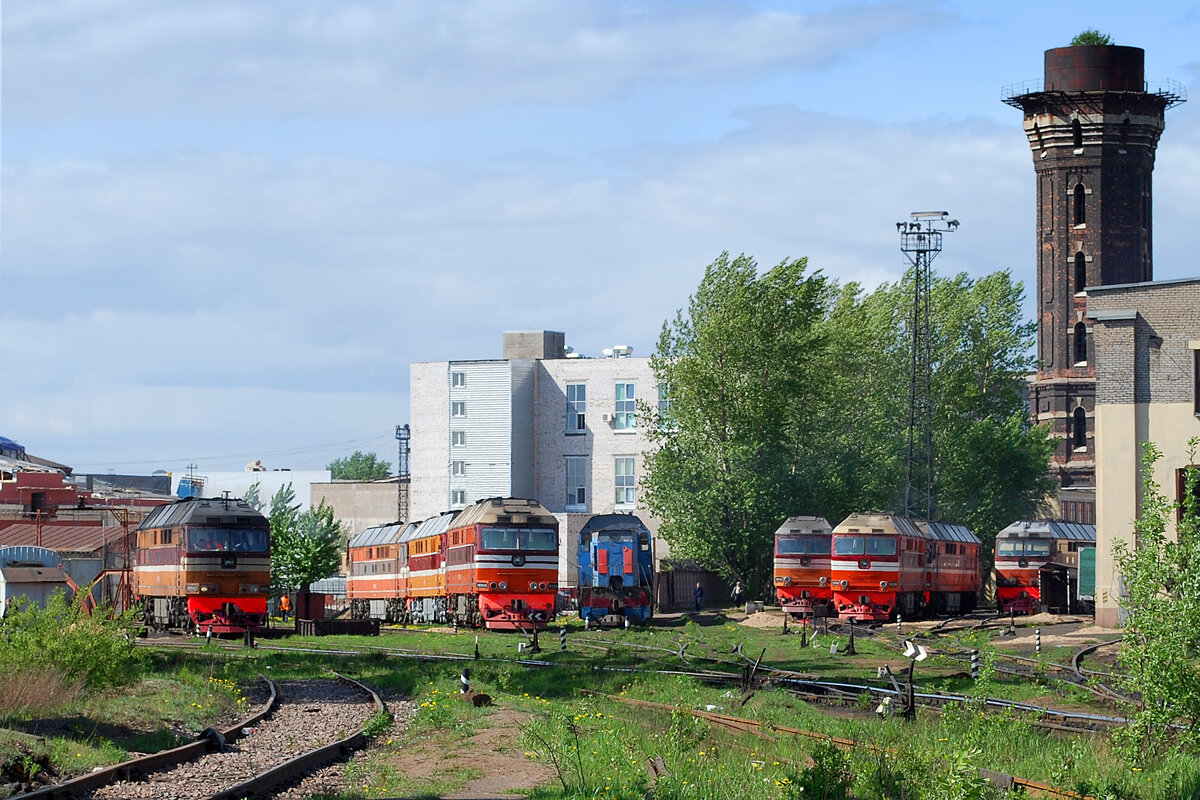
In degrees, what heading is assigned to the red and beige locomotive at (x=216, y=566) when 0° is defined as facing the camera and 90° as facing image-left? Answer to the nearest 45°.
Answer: approximately 315°

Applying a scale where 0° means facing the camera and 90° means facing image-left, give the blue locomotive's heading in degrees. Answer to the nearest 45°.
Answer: approximately 0°

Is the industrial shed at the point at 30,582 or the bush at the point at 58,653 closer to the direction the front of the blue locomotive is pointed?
the bush

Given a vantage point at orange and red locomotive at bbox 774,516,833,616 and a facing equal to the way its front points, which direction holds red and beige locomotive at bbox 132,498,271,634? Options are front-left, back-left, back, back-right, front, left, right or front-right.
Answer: front-right

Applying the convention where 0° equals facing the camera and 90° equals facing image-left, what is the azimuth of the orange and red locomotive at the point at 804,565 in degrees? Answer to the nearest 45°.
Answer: approximately 0°

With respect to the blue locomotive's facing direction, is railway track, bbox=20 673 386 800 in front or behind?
in front

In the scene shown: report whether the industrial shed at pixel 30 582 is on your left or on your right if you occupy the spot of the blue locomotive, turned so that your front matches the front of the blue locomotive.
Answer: on your right

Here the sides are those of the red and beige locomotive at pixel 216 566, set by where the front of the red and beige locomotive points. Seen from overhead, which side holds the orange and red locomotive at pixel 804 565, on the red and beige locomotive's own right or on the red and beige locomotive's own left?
on the red and beige locomotive's own left

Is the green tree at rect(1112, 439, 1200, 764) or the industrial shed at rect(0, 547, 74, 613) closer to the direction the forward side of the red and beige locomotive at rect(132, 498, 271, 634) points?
the green tree

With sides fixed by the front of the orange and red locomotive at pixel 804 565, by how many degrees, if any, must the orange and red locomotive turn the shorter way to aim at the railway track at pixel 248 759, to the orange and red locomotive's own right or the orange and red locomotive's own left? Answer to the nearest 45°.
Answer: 0° — it already faces it

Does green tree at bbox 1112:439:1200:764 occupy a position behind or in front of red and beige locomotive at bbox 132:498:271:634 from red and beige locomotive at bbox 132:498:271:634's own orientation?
in front
